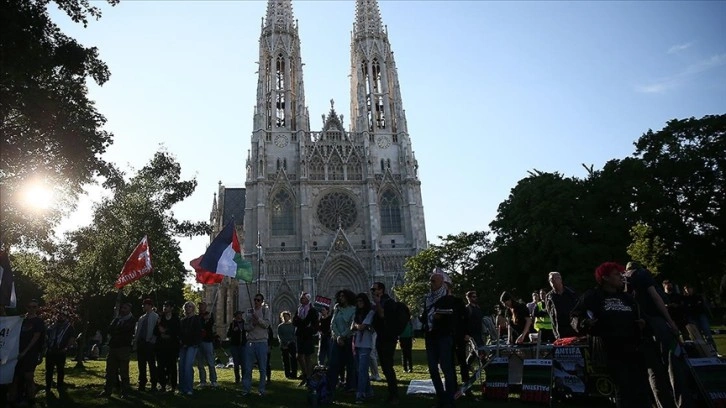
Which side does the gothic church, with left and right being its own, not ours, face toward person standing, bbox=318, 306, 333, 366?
front

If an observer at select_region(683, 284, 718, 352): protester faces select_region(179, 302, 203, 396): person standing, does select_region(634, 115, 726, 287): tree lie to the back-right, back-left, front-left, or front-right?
back-right

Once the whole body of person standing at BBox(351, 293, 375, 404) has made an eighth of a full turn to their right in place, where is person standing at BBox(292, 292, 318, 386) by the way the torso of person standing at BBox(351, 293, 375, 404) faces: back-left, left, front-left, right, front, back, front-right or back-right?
front-right

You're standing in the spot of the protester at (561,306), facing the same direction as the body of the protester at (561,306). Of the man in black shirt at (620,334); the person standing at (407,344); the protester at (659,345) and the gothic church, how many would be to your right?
2

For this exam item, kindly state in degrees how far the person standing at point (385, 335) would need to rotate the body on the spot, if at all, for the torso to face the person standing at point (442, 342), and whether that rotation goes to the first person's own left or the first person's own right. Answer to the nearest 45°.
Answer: approximately 90° to the first person's own left

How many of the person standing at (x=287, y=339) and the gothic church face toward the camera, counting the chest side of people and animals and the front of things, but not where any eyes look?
2

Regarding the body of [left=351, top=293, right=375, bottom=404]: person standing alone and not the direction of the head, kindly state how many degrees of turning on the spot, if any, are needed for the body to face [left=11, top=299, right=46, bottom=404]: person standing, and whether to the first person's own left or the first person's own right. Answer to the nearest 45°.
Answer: approximately 45° to the first person's own right

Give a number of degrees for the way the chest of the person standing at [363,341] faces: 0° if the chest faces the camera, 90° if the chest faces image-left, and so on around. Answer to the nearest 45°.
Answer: approximately 45°

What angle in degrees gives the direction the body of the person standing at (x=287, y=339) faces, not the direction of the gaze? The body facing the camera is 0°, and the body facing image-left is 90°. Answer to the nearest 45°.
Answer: approximately 0°

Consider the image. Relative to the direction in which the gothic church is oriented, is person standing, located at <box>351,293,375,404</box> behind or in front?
in front
